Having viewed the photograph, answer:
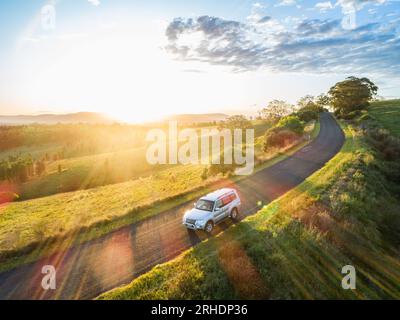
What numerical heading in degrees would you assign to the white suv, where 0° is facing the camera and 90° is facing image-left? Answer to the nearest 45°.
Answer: approximately 45°

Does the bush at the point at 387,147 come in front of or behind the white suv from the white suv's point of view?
behind
